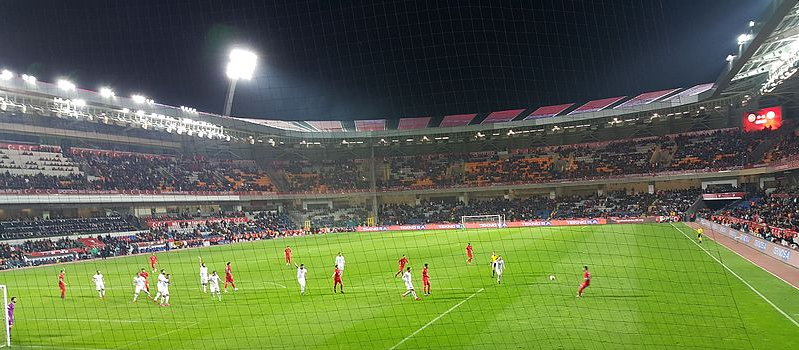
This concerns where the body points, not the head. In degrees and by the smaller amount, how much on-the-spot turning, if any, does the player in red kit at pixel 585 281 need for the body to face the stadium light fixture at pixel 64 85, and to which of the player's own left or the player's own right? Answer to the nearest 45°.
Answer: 0° — they already face it

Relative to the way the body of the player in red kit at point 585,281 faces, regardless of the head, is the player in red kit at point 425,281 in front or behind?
in front

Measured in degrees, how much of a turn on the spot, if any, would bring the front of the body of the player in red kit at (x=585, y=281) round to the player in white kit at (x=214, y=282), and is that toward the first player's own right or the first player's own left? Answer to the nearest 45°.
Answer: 0° — they already face them

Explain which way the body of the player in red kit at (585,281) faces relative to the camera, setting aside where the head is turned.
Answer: to the viewer's left
